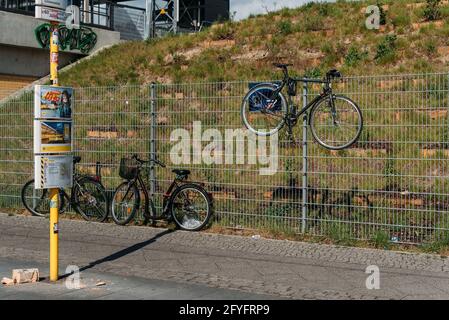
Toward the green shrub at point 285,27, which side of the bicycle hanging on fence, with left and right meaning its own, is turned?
left

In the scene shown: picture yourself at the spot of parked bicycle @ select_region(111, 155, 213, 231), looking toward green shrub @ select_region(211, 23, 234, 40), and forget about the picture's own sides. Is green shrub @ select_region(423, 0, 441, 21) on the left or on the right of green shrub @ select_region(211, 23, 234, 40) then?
right

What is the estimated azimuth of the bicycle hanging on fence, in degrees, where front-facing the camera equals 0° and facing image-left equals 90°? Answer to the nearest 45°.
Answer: approximately 270°

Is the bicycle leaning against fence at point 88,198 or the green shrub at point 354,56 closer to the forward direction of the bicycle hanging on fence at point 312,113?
the green shrub

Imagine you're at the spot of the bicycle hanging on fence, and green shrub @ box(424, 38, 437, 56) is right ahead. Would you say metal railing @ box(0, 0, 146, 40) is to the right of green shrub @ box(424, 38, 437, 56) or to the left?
left

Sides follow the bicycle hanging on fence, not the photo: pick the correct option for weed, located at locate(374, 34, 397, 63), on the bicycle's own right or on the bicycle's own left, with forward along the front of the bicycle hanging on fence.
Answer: on the bicycle's own left

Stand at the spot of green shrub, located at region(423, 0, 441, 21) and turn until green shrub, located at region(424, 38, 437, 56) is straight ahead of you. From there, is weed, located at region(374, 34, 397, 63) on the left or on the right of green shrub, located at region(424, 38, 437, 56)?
right

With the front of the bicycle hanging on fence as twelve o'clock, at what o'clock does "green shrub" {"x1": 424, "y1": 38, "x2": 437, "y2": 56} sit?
The green shrub is roughly at 10 o'clock from the bicycle hanging on fence.

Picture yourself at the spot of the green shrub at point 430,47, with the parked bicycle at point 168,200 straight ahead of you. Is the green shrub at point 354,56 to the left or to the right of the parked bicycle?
right
